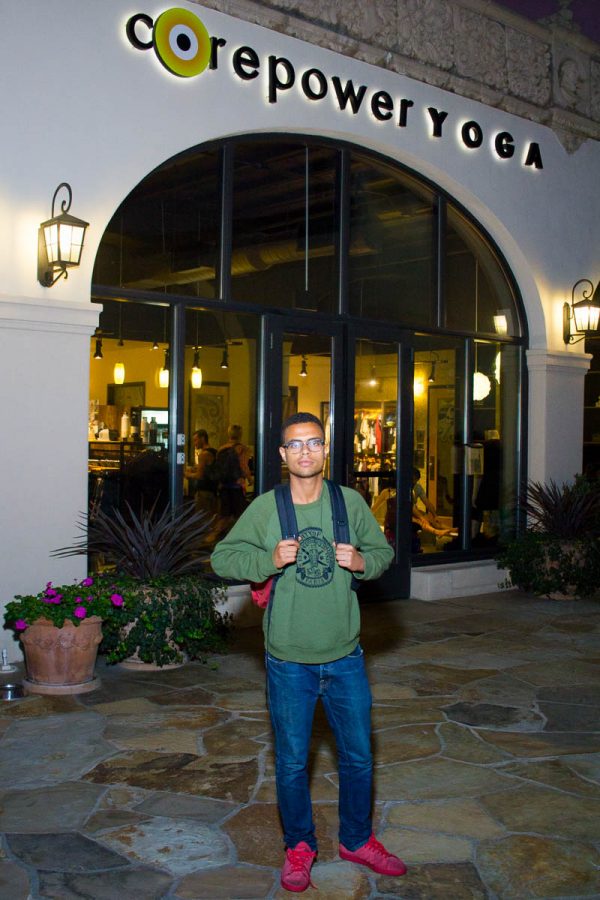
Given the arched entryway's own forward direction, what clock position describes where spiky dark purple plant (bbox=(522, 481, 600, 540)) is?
The spiky dark purple plant is roughly at 10 o'clock from the arched entryway.

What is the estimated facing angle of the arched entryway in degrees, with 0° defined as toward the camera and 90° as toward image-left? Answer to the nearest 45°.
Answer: approximately 315°

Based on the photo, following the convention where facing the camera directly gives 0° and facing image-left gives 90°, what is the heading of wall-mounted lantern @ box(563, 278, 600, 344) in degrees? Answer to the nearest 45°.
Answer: approximately 315°

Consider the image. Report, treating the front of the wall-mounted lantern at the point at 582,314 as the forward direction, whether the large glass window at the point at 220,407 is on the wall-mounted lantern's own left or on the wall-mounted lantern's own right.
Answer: on the wall-mounted lantern's own right

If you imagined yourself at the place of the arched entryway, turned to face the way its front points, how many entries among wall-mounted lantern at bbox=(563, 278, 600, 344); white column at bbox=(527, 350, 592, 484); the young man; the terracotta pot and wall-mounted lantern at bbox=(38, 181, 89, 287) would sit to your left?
2

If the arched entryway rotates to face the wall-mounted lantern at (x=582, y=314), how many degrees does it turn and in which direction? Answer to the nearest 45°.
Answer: approximately 90° to its left

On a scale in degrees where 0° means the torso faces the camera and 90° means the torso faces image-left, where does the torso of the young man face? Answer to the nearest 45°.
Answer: approximately 0°

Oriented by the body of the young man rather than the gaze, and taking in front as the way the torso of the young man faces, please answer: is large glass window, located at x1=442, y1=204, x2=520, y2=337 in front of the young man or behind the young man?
behind

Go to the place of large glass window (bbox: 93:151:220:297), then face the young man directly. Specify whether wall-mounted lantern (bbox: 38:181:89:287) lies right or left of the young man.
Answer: right

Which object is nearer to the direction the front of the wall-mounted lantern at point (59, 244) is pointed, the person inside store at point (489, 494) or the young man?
the young man
